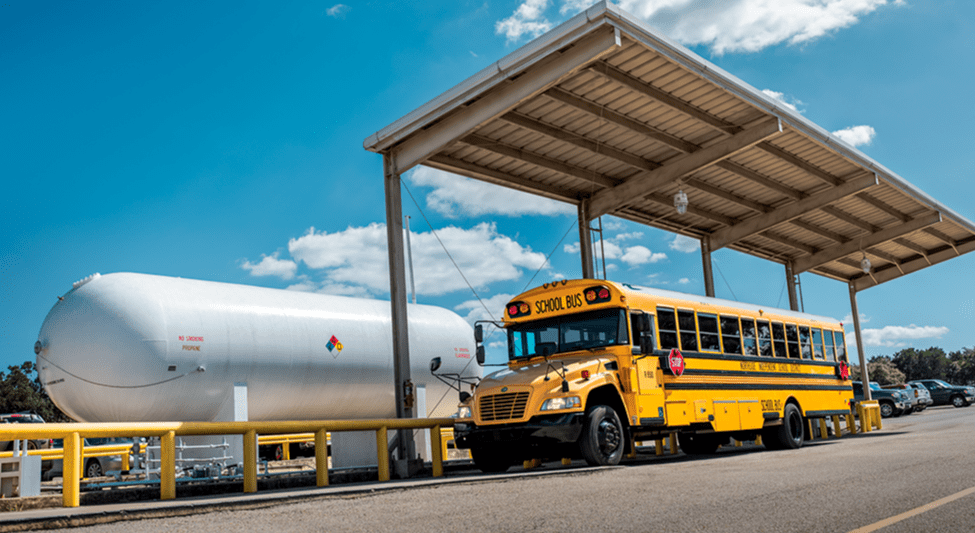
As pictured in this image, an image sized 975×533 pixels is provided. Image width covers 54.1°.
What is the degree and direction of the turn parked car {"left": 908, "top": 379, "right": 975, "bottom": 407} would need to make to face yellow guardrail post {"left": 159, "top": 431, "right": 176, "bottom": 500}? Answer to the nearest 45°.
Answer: approximately 45° to its right

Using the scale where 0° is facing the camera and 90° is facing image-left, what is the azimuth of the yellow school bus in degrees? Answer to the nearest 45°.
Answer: approximately 45°
